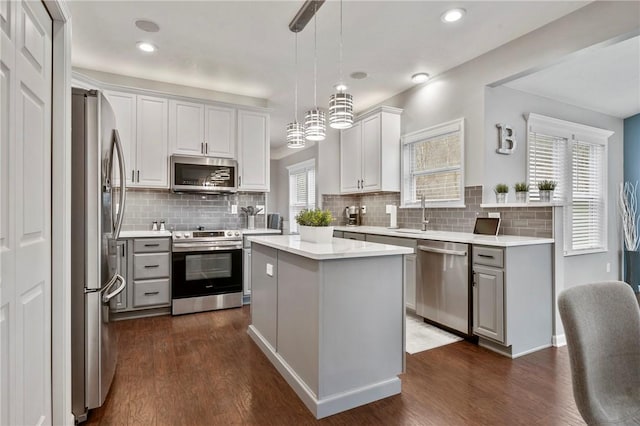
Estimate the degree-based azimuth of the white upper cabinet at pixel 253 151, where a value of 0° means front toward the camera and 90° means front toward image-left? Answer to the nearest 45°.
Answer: approximately 0°

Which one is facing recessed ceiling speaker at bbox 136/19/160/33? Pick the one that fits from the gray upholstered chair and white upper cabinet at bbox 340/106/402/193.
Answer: the white upper cabinet

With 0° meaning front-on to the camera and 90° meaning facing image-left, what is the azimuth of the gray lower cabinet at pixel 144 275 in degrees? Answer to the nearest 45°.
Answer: approximately 0°

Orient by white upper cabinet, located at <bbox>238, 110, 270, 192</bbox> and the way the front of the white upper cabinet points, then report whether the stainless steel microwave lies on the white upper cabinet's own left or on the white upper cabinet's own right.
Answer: on the white upper cabinet's own right
